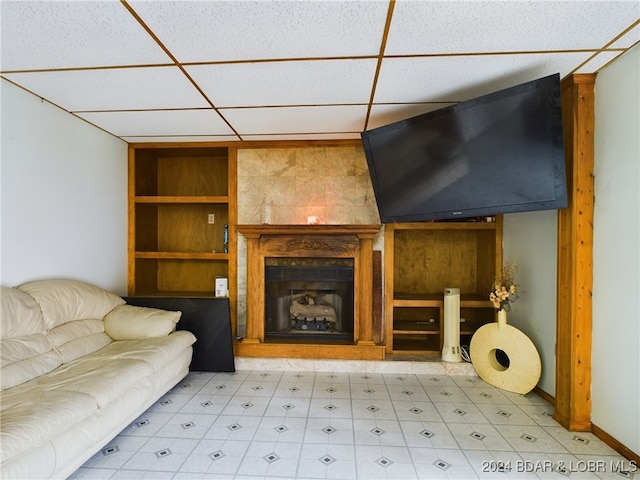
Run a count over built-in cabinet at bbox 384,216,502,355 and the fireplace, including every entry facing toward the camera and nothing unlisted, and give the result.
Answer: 2

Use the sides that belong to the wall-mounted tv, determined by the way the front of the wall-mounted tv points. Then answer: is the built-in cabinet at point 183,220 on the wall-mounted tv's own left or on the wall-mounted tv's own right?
on the wall-mounted tv's own right

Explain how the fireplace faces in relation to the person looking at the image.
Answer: facing the viewer

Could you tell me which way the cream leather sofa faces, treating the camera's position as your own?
facing the viewer and to the right of the viewer

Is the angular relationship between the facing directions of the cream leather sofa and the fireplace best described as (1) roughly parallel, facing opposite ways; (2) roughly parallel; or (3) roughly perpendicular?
roughly perpendicular

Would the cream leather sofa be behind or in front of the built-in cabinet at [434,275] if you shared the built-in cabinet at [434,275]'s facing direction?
in front

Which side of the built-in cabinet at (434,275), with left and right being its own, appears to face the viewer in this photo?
front

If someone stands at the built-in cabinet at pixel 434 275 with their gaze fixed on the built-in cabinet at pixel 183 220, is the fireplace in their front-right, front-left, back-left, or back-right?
front-left

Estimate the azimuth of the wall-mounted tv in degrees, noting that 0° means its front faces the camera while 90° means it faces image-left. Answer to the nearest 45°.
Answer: approximately 45°

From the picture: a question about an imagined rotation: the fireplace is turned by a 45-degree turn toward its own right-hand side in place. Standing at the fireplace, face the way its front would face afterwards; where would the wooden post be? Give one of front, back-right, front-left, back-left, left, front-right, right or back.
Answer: left

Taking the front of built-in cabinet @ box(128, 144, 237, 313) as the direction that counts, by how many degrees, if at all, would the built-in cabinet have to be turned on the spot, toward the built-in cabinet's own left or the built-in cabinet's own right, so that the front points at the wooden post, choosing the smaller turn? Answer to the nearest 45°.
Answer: approximately 45° to the built-in cabinet's own left

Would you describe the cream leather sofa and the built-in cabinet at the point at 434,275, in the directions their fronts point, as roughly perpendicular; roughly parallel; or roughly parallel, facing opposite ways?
roughly perpendicular

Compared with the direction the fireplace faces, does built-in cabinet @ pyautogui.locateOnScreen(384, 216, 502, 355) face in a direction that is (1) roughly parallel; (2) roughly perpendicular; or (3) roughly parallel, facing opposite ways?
roughly parallel
